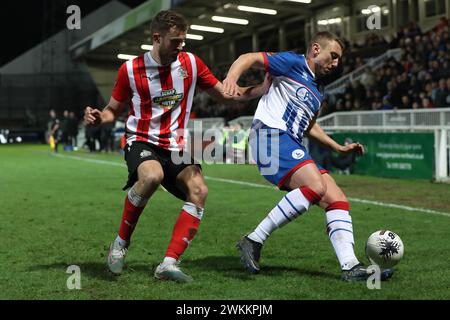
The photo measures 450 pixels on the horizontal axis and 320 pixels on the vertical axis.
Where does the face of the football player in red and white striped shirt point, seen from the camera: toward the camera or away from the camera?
toward the camera

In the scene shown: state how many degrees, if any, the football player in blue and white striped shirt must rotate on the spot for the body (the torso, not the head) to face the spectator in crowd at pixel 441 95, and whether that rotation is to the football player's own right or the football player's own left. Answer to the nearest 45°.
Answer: approximately 135° to the football player's own left

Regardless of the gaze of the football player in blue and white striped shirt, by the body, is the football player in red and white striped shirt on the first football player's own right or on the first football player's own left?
on the first football player's own right

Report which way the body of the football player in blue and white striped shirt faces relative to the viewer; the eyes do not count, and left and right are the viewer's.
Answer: facing the viewer and to the right of the viewer

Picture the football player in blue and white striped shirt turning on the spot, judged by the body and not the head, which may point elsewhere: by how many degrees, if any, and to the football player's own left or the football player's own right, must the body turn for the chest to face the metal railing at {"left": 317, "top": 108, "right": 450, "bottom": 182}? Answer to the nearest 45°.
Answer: approximately 135° to the football player's own left

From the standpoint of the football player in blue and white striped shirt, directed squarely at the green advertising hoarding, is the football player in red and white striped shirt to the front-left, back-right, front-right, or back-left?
back-left

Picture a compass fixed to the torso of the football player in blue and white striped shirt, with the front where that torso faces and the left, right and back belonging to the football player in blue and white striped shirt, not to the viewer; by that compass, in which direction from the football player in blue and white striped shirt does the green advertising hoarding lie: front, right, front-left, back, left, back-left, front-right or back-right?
back-left
